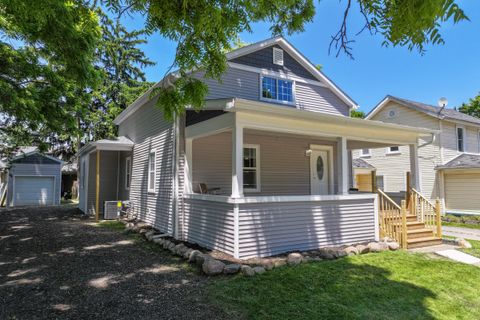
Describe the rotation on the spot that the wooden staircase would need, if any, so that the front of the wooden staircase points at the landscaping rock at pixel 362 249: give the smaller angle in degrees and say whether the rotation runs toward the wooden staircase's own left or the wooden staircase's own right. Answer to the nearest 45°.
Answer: approximately 90° to the wooden staircase's own right

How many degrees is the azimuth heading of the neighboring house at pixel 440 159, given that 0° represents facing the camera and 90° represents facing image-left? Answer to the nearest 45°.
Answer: approximately 315°

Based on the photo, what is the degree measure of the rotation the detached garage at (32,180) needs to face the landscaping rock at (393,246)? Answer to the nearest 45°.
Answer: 0° — it already faces it

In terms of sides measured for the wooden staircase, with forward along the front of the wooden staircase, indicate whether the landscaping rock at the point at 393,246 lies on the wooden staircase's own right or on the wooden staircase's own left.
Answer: on the wooden staircase's own right

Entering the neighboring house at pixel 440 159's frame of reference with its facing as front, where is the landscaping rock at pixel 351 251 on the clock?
The landscaping rock is roughly at 2 o'clock from the neighboring house.

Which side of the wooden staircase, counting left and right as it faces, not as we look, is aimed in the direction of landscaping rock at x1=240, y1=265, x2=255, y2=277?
right

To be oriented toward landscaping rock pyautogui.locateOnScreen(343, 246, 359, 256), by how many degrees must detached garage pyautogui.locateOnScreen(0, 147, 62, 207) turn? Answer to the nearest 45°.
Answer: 0° — it already faces it

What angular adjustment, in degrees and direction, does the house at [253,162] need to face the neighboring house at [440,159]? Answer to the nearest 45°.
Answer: approximately 90° to its left

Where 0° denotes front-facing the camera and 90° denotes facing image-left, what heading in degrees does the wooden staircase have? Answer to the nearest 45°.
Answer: approximately 315°
